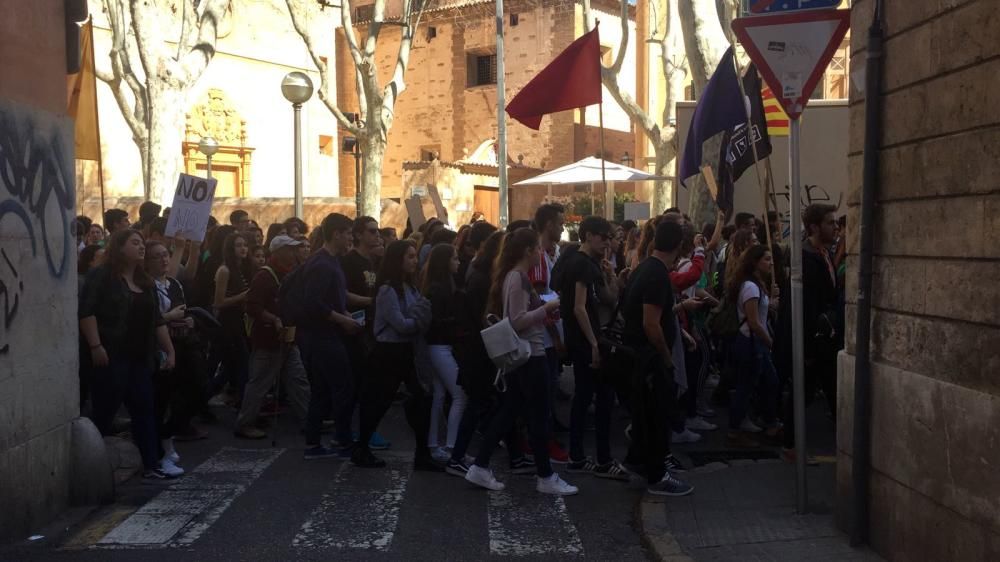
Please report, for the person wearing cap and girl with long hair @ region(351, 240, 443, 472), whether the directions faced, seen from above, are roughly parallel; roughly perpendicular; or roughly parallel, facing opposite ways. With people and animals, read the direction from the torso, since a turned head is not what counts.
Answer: roughly parallel

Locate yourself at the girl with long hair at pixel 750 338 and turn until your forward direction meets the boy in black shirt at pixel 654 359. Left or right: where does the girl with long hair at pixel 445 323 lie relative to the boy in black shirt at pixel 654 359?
right

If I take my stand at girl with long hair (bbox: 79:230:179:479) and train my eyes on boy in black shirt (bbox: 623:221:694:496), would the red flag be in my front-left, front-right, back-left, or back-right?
front-left

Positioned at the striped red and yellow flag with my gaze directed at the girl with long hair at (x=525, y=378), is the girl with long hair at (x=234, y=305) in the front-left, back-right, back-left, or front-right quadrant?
front-right
